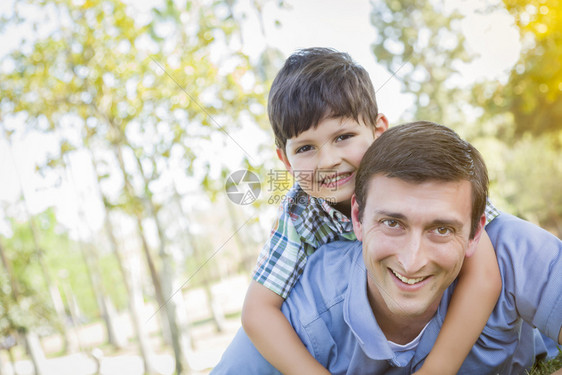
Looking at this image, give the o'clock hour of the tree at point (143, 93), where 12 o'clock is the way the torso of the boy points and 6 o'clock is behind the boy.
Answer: The tree is roughly at 5 o'clock from the boy.

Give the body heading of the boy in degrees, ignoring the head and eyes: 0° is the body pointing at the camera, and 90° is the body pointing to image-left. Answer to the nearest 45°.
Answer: approximately 0°
